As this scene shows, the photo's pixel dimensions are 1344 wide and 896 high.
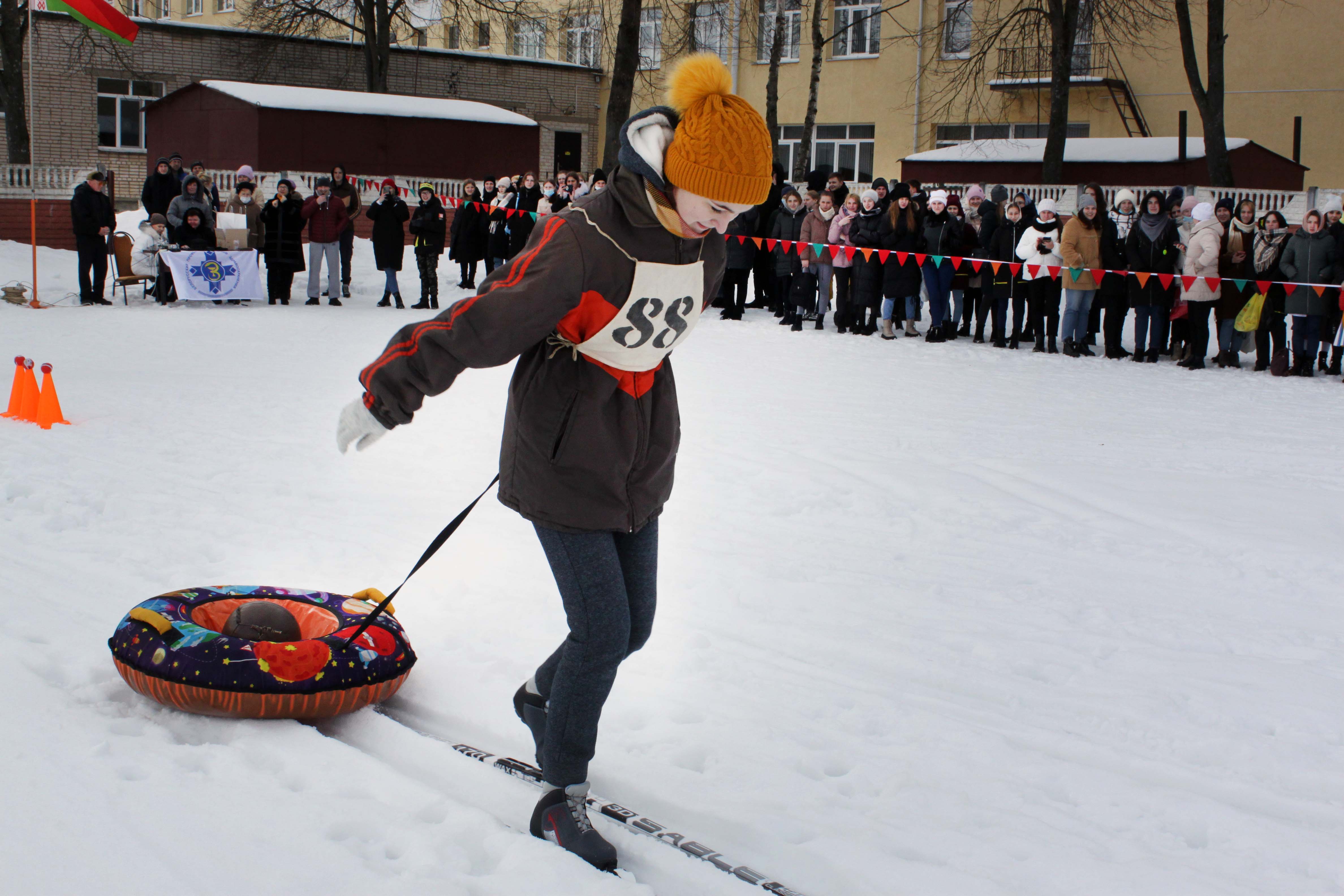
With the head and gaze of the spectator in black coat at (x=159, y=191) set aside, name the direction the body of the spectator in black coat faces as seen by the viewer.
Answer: toward the camera

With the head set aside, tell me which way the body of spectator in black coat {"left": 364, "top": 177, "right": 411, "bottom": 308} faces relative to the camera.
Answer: toward the camera

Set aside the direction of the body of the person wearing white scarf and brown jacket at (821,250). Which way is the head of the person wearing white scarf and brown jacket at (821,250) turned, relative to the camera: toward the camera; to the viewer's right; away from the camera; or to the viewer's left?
toward the camera

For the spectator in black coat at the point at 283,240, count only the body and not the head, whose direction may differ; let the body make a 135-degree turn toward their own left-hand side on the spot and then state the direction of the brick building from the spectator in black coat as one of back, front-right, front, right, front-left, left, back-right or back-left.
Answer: front-left

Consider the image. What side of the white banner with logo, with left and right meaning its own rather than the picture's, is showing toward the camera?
front

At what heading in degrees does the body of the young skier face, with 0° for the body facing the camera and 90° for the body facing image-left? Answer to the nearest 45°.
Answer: approximately 315°

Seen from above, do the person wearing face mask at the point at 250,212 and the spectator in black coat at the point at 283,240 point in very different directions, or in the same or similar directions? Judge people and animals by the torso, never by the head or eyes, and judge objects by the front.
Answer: same or similar directions

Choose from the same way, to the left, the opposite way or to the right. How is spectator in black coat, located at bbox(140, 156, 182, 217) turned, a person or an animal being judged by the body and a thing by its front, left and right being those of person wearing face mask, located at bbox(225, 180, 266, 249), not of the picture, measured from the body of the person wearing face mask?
the same way

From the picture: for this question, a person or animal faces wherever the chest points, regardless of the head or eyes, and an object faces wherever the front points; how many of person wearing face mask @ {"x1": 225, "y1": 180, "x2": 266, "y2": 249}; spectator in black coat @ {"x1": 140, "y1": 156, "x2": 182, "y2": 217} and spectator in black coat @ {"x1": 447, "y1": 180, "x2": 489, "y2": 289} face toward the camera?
3

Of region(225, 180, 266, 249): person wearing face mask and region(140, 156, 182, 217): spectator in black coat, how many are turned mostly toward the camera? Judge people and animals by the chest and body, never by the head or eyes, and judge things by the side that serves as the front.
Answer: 2

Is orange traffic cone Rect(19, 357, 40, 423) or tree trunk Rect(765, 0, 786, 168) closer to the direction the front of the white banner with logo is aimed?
the orange traffic cone

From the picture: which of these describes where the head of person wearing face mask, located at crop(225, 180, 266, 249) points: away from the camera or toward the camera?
toward the camera

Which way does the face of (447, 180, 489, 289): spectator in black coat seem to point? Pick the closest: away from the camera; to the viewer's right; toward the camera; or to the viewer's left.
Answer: toward the camera

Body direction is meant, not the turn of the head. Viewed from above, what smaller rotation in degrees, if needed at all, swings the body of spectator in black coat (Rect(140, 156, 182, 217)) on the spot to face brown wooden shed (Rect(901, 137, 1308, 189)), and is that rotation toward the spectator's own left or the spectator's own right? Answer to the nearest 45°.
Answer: approximately 90° to the spectator's own left

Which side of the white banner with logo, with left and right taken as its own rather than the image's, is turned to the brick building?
back

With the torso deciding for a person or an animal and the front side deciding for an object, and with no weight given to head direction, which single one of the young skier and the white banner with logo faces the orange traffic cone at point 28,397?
the white banner with logo

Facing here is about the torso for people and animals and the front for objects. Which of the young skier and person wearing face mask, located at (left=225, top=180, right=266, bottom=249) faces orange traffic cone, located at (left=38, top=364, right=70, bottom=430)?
the person wearing face mask

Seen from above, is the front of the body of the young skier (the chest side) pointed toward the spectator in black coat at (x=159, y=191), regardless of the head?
no

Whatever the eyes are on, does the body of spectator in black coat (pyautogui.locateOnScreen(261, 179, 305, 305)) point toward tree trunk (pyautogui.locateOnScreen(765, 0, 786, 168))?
no

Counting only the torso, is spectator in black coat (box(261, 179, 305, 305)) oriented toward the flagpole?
no

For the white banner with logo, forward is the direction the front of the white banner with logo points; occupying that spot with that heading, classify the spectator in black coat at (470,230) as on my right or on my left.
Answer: on my left

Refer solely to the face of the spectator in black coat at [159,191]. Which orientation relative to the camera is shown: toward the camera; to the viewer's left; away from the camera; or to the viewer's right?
toward the camera
